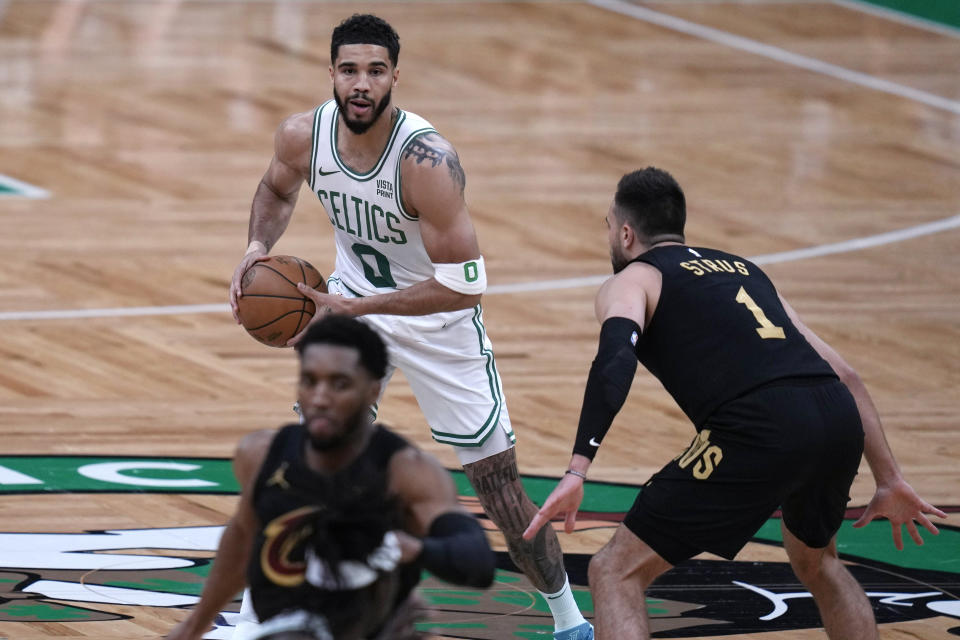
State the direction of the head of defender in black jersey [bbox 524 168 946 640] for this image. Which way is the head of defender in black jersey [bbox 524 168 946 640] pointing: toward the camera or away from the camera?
away from the camera

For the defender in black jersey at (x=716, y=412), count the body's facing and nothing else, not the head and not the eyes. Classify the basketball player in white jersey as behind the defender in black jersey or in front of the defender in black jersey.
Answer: in front

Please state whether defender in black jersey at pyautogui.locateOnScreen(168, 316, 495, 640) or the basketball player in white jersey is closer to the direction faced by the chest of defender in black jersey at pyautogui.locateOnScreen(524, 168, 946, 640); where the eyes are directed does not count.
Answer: the basketball player in white jersey

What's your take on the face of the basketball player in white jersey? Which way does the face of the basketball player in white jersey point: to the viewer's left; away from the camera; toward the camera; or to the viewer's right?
toward the camera

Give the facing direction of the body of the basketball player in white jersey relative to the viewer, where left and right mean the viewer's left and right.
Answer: facing the viewer and to the left of the viewer

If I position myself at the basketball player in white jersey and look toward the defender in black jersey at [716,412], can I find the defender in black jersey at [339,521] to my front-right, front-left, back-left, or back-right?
front-right

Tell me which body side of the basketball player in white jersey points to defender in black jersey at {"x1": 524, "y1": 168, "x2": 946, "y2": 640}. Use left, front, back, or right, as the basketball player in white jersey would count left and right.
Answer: left

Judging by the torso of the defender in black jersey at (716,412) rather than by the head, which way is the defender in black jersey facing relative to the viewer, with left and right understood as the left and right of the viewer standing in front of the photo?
facing away from the viewer and to the left of the viewer

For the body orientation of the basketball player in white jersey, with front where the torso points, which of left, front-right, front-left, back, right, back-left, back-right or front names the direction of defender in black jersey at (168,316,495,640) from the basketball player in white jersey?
front-left

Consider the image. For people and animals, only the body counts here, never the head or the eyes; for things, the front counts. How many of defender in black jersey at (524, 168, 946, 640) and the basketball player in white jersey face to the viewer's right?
0

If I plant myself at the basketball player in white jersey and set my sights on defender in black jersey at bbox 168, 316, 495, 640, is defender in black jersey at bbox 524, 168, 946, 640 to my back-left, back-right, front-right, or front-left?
front-left

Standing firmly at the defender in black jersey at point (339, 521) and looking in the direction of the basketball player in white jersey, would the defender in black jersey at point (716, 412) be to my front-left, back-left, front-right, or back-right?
front-right

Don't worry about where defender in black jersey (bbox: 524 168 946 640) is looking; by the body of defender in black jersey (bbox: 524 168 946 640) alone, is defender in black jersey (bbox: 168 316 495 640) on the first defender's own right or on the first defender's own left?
on the first defender's own left
